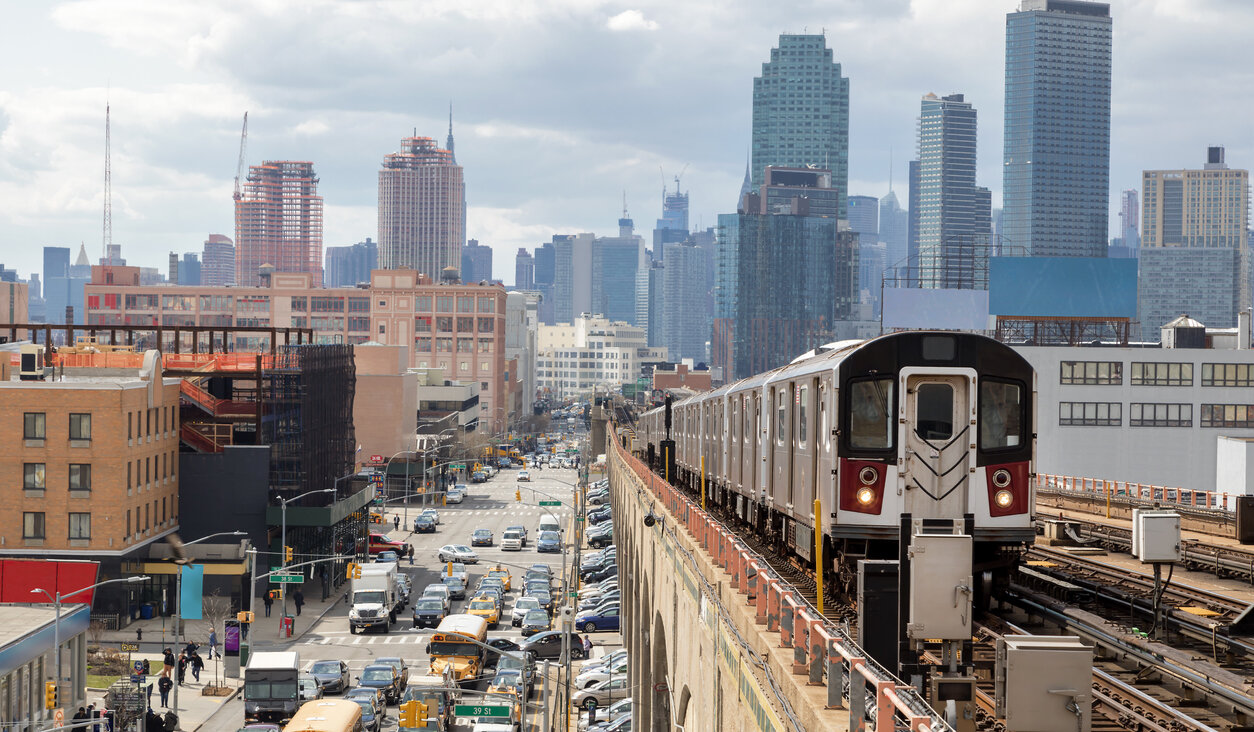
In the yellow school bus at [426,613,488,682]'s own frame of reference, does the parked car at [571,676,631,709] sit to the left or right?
on its left

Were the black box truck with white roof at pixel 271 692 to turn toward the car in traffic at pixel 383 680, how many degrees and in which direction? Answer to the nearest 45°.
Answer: approximately 135° to its left

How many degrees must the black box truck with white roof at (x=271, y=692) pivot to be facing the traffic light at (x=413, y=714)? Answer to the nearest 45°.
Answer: approximately 45° to its left

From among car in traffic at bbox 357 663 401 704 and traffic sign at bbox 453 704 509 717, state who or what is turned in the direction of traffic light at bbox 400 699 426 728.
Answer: the car in traffic

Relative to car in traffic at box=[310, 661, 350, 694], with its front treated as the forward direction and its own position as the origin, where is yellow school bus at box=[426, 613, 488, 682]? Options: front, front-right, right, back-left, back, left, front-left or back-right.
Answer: left

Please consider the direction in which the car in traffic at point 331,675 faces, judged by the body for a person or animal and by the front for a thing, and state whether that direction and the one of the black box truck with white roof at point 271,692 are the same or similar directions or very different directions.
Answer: same or similar directions

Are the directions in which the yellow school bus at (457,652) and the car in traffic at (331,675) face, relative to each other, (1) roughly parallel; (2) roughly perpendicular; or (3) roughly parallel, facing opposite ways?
roughly parallel

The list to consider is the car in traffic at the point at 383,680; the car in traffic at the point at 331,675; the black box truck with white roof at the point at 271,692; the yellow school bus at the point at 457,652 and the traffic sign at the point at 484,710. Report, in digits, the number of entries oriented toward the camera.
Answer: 5

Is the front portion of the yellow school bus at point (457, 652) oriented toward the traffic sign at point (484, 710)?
yes

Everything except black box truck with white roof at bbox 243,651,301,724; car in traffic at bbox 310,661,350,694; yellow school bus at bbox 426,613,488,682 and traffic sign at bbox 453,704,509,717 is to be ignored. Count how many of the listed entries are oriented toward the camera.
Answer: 4

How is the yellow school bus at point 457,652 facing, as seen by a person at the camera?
facing the viewer

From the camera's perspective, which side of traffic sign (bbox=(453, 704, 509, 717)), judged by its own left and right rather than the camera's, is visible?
front

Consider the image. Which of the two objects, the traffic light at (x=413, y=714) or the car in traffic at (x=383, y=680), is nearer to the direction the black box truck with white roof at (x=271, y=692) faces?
the traffic light
